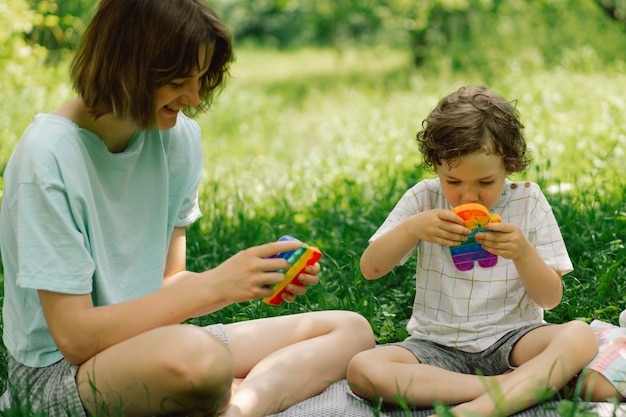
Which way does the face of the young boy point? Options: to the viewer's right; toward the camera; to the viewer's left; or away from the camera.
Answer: toward the camera

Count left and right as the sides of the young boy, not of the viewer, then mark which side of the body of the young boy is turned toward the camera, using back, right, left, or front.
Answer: front
